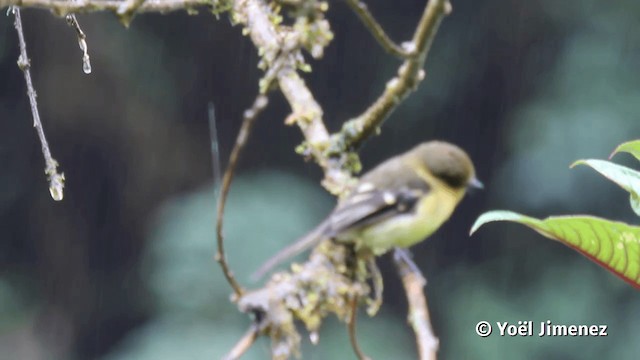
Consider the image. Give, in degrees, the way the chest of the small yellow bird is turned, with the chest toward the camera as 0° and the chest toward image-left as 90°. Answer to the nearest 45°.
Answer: approximately 270°

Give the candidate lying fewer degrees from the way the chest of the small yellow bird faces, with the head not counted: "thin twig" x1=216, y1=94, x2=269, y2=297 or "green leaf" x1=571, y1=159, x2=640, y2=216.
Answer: the green leaf

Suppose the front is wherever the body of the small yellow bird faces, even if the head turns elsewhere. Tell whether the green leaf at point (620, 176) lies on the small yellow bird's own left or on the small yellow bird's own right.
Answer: on the small yellow bird's own right
